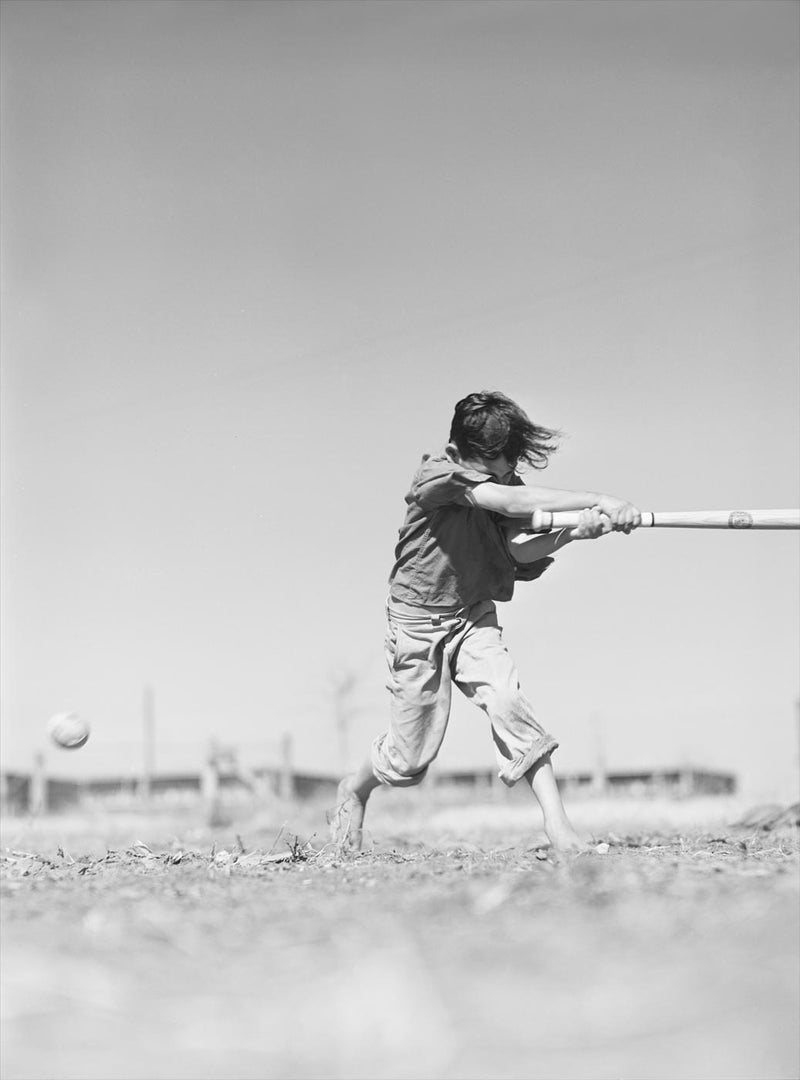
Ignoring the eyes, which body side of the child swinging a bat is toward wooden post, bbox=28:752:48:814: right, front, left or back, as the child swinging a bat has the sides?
back

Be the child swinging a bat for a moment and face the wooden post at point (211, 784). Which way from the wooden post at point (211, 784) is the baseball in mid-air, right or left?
left

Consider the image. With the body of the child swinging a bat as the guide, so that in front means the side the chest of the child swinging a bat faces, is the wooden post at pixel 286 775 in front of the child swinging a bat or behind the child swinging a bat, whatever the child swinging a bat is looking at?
behind

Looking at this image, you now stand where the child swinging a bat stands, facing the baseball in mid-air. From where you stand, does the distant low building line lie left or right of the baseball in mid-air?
right

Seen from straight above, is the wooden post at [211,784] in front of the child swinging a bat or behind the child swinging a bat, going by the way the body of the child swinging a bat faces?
behind

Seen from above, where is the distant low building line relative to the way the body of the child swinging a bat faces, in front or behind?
behind
